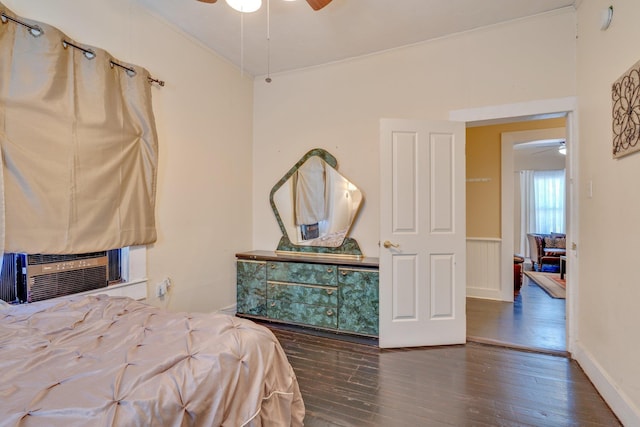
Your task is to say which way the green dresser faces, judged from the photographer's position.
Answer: facing the viewer and to the left of the viewer

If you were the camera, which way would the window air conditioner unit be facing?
facing the viewer and to the right of the viewer

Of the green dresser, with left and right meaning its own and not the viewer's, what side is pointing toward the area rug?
back

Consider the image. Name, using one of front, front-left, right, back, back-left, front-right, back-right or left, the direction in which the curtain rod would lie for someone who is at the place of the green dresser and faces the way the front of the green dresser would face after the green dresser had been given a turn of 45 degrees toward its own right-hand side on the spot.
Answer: front-left

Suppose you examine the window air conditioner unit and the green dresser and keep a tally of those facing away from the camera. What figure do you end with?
0

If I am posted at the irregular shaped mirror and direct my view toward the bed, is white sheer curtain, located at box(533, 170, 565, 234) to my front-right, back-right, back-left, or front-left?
back-left

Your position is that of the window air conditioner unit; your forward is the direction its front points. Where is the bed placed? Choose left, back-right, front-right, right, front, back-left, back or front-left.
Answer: front-right

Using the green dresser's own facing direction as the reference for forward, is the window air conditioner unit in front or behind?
in front

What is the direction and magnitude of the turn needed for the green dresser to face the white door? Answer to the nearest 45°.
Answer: approximately 135° to its left

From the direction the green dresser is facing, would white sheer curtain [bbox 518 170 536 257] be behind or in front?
behind
